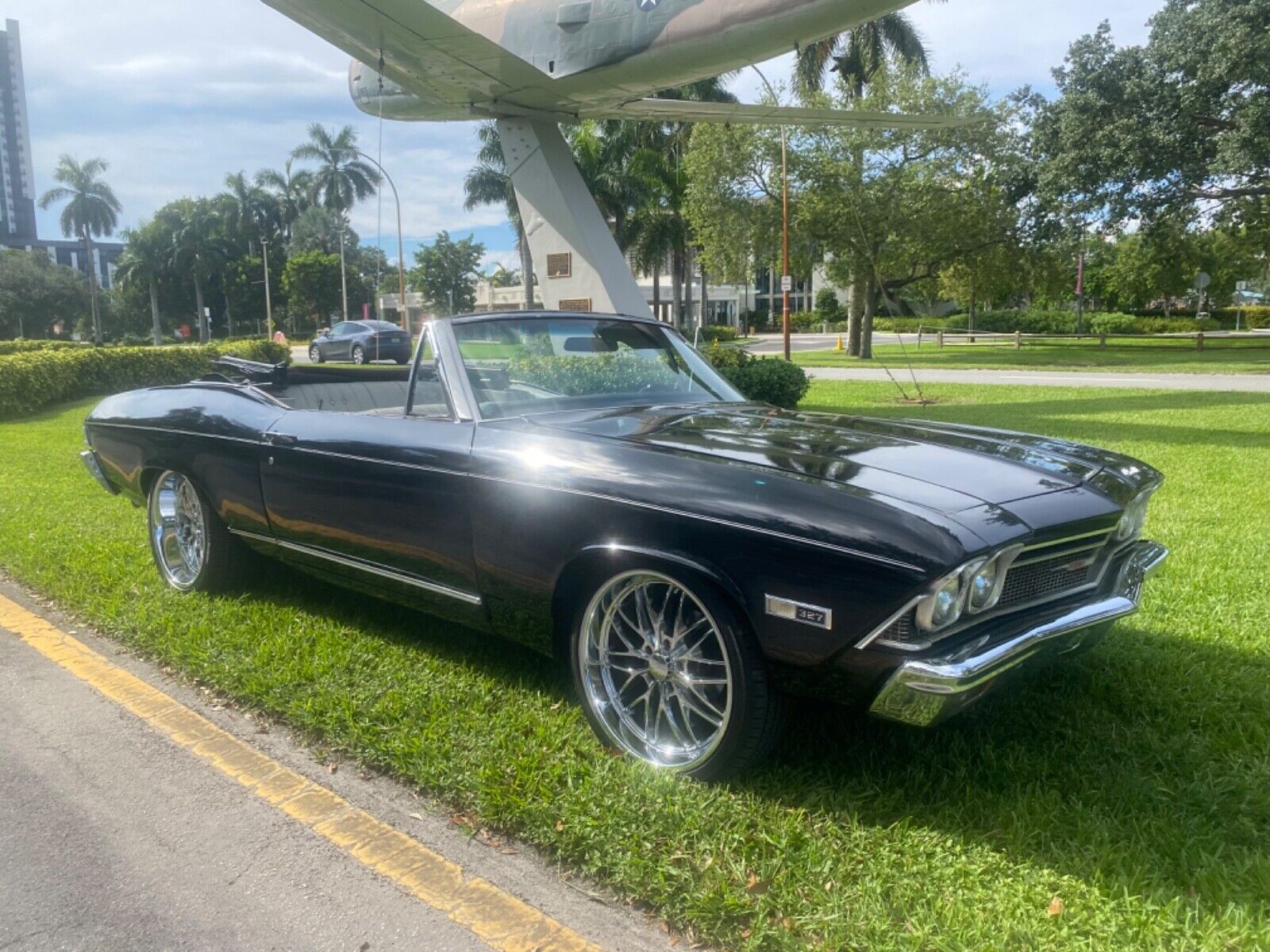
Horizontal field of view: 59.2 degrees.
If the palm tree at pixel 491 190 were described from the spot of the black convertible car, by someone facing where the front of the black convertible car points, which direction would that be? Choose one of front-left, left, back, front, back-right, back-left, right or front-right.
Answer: back-left

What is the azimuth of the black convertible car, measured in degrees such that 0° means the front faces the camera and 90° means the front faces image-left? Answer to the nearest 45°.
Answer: approximately 315°

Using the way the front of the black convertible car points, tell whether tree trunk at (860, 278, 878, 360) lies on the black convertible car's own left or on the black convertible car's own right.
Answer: on the black convertible car's own left

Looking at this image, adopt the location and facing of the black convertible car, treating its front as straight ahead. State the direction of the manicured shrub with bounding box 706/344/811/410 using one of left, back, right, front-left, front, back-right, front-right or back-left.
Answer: back-left

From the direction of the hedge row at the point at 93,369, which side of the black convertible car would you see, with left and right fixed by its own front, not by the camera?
back

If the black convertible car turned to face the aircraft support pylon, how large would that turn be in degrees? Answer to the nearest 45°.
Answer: approximately 135° to its left

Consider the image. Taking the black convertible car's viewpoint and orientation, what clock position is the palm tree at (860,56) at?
The palm tree is roughly at 8 o'clock from the black convertible car.
